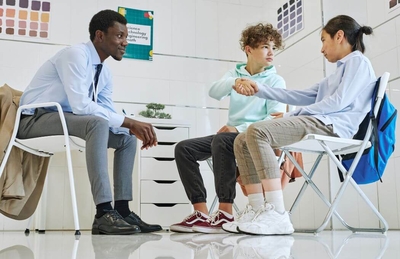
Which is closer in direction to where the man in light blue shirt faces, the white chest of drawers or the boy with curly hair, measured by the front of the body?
the boy with curly hair

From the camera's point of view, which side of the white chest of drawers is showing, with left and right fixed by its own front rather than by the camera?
front

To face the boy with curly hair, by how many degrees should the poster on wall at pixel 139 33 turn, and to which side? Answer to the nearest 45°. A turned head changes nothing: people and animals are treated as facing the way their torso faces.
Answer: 0° — it already faces them

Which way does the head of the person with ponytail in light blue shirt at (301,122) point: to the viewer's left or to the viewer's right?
to the viewer's left

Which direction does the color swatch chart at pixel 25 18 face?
toward the camera

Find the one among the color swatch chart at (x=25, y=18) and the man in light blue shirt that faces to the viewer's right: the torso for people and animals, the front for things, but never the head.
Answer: the man in light blue shirt

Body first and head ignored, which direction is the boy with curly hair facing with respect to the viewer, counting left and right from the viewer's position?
facing the viewer and to the left of the viewer

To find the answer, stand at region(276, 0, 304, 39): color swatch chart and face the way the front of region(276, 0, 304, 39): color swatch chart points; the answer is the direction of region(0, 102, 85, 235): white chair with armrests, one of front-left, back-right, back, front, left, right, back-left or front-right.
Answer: front

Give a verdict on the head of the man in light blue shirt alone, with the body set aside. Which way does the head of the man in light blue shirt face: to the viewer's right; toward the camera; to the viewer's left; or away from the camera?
to the viewer's right

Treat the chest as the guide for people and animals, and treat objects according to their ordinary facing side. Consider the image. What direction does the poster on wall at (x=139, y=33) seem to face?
toward the camera

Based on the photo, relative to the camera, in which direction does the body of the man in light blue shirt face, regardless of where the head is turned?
to the viewer's right

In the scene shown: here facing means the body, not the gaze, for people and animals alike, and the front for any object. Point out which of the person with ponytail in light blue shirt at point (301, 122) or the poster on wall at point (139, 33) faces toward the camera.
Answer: the poster on wall

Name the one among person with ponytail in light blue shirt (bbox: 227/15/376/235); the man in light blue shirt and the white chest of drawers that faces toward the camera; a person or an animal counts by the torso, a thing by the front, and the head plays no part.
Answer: the white chest of drawers

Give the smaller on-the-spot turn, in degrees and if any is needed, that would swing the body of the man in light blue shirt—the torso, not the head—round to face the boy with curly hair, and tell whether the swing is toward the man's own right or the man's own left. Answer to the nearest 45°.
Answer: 0° — they already face them

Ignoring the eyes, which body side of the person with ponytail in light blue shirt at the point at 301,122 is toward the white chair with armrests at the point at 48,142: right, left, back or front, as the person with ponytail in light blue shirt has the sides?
front

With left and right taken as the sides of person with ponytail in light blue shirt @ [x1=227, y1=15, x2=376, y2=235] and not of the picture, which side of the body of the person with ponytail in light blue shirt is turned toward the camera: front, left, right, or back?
left

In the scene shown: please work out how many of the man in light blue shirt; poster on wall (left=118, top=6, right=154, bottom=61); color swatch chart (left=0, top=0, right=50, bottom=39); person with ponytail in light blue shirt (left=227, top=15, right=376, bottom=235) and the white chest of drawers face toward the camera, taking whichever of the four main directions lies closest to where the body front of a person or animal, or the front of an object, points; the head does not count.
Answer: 3
